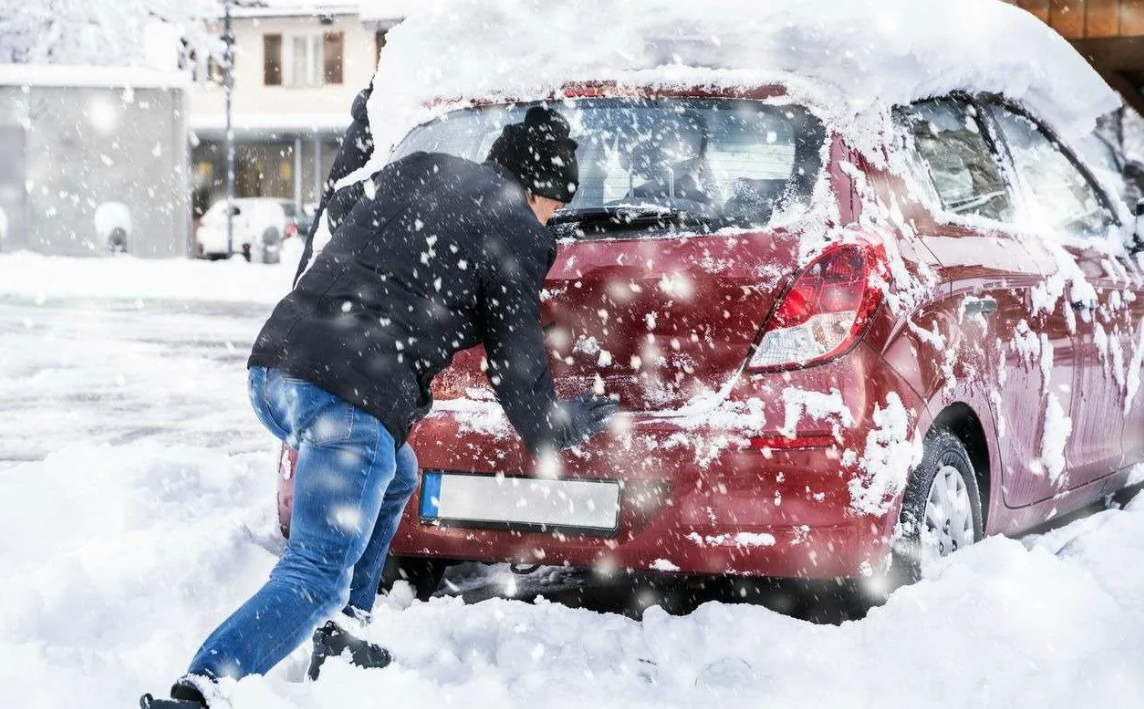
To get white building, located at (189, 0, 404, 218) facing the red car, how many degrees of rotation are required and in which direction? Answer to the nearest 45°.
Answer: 0° — it already faces it

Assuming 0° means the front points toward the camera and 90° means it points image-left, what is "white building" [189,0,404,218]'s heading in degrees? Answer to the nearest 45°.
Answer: approximately 0°

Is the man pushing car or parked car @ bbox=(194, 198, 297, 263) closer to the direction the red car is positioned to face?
the parked car

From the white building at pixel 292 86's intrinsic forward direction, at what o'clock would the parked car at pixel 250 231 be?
The parked car is roughly at 12 o'clock from the white building.

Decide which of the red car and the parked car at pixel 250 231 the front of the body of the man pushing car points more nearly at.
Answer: the red car

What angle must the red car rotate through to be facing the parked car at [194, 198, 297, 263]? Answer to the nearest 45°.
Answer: approximately 45° to its left

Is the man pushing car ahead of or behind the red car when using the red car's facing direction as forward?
behind

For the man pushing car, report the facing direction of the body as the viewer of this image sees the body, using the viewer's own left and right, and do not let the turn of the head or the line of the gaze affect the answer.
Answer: facing away from the viewer and to the right of the viewer

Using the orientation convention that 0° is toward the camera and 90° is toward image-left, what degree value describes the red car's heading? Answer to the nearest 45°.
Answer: approximately 225°
